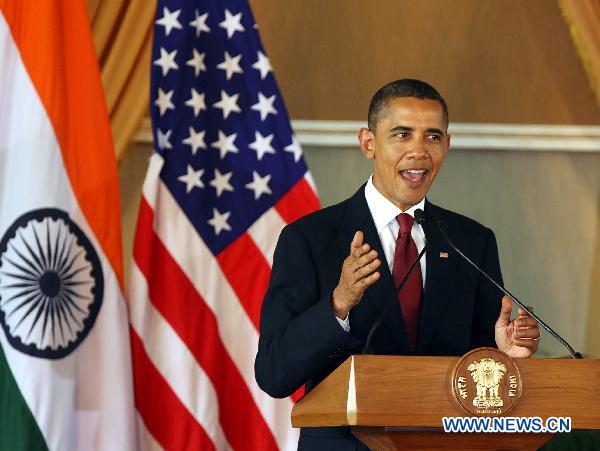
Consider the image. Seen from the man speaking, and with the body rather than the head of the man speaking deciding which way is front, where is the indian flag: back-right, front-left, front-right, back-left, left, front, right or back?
back

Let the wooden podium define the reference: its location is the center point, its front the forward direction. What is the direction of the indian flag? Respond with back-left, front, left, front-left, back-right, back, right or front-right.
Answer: back-right

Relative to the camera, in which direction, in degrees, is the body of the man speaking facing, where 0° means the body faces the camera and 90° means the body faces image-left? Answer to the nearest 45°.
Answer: approximately 315°

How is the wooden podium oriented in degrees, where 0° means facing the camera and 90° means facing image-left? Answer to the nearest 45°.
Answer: approximately 0°

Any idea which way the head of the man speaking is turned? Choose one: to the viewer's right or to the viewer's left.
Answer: to the viewer's right

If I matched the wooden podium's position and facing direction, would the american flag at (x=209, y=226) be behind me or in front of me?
behind

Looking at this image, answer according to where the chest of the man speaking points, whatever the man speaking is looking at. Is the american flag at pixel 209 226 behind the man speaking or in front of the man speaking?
behind
